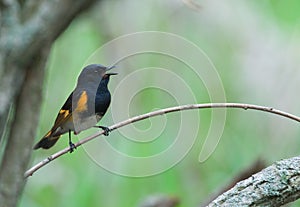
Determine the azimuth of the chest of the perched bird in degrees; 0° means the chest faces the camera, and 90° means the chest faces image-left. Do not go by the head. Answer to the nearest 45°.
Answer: approximately 270°
